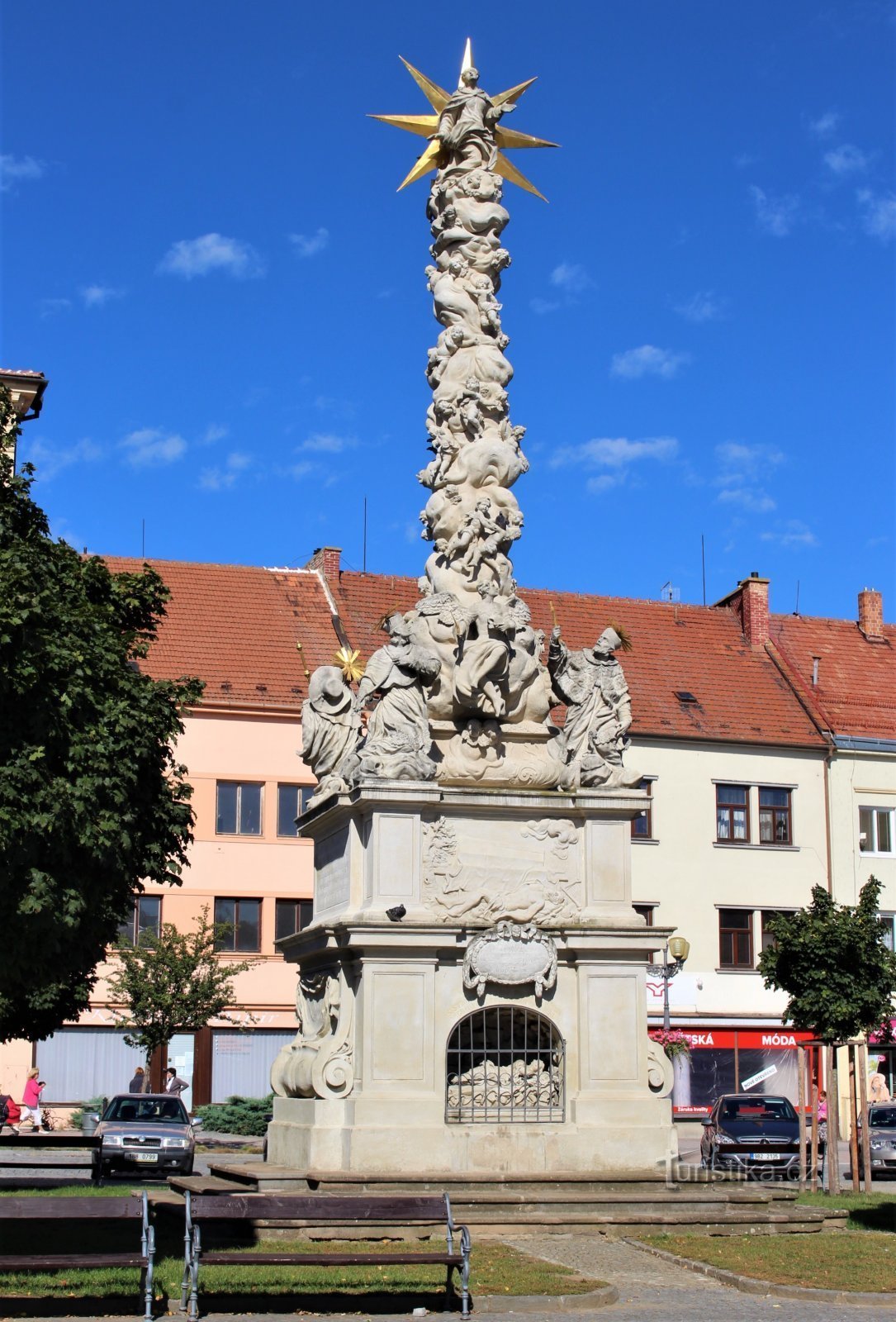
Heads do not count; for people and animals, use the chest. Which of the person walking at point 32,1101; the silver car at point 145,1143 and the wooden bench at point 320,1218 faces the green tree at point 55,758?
the silver car

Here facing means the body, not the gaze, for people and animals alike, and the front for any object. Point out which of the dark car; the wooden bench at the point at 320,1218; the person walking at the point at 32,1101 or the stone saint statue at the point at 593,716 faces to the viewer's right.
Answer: the person walking

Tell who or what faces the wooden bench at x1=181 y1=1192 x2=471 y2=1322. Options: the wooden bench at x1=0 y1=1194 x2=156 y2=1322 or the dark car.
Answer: the dark car

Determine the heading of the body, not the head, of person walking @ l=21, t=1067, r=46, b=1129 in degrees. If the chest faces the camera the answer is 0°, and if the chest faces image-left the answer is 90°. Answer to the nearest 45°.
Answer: approximately 270°
